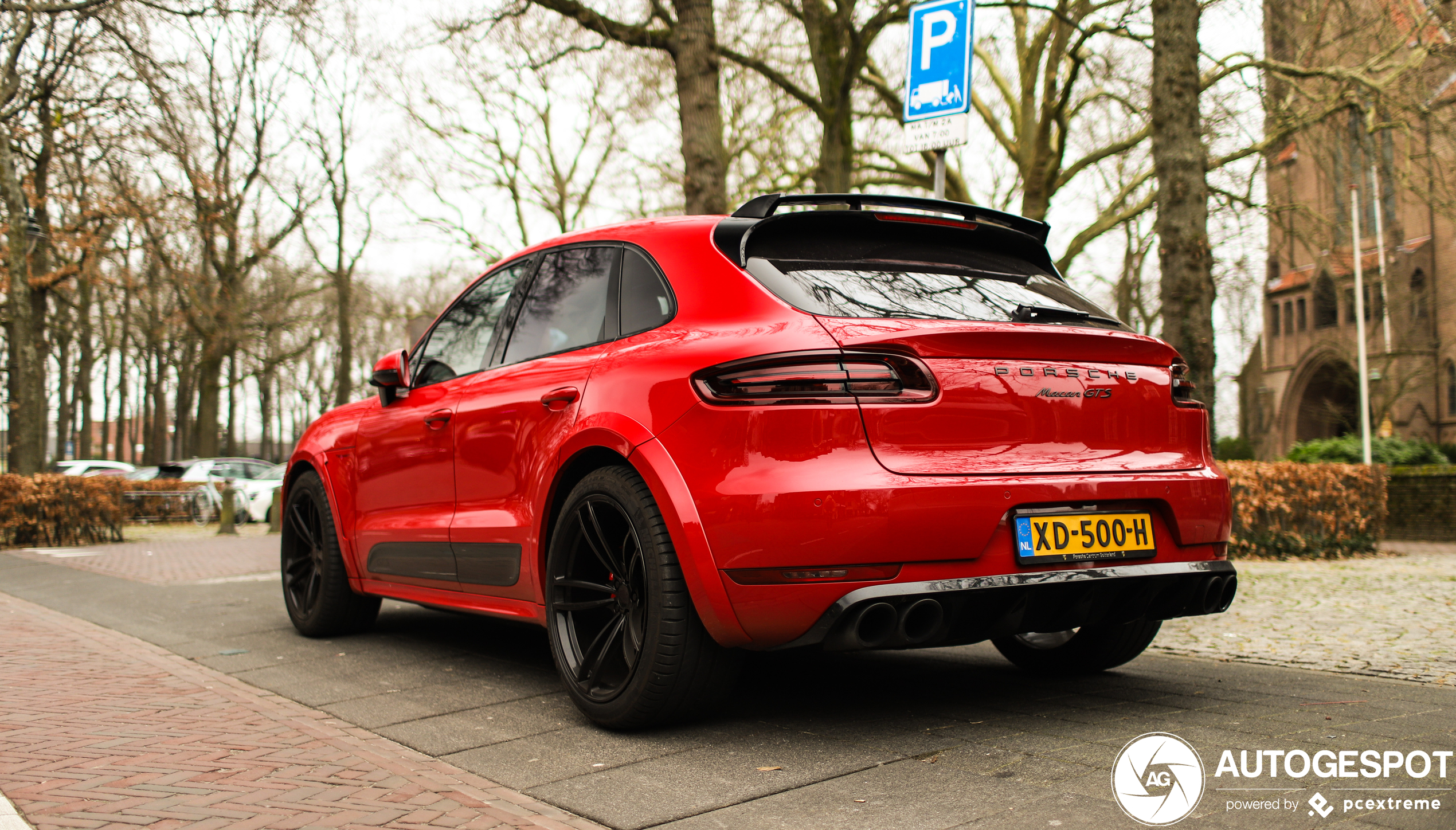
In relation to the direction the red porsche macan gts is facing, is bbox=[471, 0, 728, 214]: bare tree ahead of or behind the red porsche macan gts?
ahead

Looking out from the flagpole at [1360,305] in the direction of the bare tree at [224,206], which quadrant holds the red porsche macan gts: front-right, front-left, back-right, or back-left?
front-left

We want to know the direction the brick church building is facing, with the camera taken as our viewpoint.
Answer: facing the viewer and to the left of the viewer

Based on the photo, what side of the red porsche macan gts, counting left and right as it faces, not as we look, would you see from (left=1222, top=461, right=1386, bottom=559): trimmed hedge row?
right

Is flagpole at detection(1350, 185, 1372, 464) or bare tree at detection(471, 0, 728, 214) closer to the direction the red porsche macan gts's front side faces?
the bare tree

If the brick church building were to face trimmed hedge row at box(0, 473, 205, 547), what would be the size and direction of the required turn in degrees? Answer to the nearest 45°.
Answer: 0° — it already faces it

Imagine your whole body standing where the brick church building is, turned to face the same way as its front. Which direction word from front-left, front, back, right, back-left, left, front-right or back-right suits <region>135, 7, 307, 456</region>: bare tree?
front

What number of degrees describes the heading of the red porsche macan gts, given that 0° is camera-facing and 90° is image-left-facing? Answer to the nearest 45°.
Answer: approximately 135°

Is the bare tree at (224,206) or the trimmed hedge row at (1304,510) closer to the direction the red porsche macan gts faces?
the bare tree

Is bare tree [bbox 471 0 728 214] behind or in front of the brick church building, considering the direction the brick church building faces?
in front

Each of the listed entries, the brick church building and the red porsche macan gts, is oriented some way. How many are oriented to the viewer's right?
0

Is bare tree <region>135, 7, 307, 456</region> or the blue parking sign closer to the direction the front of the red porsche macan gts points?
the bare tree

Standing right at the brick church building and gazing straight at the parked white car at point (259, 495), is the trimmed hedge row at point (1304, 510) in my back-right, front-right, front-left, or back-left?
front-left

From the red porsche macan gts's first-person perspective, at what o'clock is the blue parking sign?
The blue parking sign is roughly at 2 o'clock from the red porsche macan gts.

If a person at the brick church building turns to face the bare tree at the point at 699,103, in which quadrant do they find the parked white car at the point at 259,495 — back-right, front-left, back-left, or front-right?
front-right
